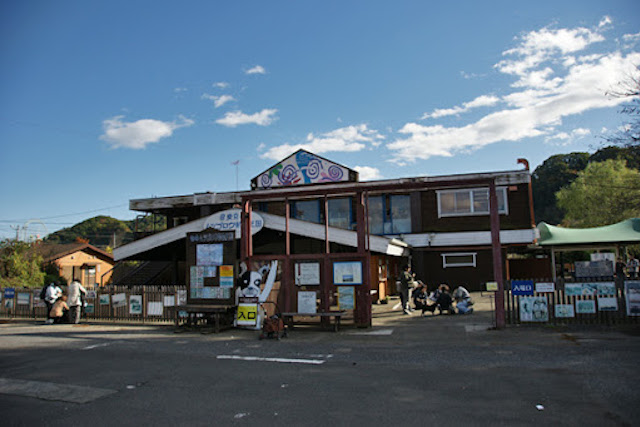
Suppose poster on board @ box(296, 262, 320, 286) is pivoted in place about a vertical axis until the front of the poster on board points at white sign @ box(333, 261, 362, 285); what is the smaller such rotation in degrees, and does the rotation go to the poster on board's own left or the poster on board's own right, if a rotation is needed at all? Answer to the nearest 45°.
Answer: approximately 90° to the poster on board's own left

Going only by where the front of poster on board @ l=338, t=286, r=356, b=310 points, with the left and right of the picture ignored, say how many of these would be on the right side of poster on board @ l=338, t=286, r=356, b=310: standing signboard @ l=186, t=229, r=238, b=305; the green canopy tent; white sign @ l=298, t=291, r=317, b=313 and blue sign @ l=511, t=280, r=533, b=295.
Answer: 2

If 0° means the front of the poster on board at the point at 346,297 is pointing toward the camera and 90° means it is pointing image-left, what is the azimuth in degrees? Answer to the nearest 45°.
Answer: approximately 0°

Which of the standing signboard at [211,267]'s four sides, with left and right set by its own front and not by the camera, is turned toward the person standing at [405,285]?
left

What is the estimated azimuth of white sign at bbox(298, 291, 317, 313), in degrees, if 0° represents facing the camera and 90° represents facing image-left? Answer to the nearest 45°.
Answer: approximately 0°

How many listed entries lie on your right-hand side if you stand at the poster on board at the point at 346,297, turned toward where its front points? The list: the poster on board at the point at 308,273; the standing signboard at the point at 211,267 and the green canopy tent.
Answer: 2

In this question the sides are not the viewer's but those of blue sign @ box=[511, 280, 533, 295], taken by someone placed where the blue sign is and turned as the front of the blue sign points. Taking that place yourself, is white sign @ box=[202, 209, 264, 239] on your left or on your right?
on your right
